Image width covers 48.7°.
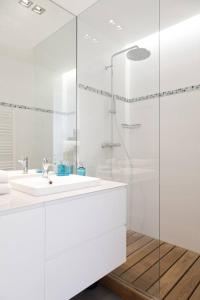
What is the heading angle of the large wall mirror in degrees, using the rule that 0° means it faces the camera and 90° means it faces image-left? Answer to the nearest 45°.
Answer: approximately 315°

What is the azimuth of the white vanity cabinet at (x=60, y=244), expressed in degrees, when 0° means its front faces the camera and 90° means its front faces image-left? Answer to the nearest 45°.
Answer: approximately 315°

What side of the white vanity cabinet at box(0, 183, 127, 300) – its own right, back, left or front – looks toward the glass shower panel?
left
